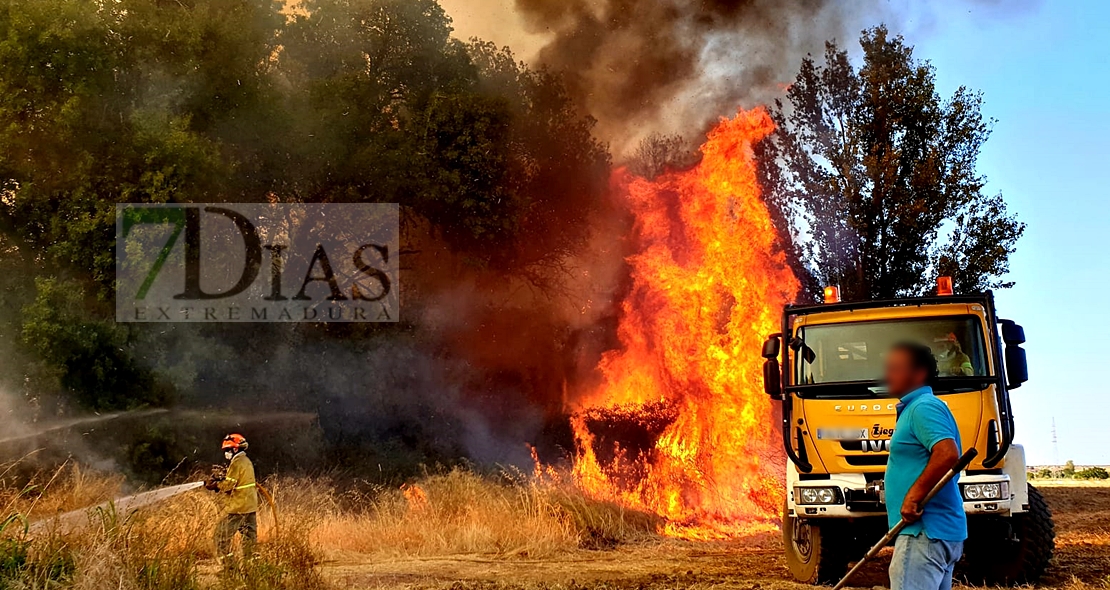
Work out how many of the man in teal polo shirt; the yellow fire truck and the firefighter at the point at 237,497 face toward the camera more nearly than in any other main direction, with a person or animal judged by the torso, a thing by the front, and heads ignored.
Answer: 1

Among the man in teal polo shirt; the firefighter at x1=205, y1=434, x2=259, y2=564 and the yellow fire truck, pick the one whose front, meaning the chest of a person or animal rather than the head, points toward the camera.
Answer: the yellow fire truck

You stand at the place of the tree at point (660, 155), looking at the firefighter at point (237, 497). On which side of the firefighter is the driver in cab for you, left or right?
left

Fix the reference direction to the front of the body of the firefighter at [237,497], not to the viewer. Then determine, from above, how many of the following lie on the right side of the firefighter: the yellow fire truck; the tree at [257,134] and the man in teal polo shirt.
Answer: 1

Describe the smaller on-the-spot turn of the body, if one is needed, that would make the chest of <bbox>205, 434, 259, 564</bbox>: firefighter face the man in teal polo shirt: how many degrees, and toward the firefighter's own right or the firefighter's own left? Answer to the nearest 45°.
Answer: approximately 135° to the firefighter's own left

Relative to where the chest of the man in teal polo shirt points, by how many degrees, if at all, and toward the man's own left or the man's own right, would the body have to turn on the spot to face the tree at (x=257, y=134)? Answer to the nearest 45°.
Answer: approximately 45° to the man's own right

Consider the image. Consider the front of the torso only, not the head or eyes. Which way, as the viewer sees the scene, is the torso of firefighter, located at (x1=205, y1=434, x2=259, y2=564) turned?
to the viewer's left

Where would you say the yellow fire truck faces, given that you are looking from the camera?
facing the viewer

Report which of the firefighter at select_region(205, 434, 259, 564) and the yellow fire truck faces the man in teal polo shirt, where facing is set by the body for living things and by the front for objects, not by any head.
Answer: the yellow fire truck

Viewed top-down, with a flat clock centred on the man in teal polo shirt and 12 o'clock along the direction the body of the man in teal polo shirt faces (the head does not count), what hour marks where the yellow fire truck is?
The yellow fire truck is roughly at 3 o'clock from the man in teal polo shirt.

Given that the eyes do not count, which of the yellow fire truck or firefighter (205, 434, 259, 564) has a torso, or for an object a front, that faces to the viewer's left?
the firefighter

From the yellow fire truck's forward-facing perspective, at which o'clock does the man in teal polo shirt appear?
The man in teal polo shirt is roughly at 12 o'clock from the yellow fire truck.

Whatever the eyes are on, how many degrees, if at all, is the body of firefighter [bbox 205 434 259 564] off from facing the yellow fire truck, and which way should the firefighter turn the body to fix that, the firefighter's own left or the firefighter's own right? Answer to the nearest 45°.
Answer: approximately 135° to the firefighter's own left

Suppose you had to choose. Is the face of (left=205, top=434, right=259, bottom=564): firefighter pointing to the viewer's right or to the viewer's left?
to the viewer's left

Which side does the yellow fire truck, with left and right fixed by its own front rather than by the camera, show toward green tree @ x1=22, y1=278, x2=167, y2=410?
right

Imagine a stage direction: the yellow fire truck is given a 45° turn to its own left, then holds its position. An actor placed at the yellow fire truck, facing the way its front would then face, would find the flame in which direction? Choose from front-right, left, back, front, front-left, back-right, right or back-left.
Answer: back
